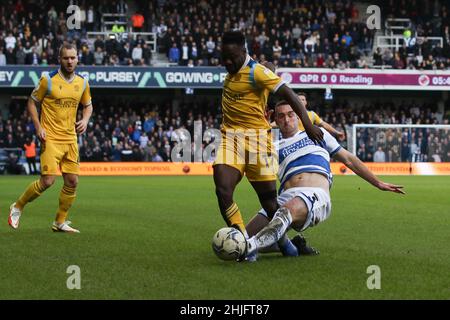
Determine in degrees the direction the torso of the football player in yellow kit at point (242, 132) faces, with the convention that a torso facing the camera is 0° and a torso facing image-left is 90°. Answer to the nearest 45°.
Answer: approximately 45°

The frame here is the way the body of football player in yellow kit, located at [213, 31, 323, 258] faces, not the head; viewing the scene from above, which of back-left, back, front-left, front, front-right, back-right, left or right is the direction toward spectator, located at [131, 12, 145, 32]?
back-right

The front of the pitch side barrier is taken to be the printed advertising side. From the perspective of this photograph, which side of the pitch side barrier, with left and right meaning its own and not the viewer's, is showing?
front

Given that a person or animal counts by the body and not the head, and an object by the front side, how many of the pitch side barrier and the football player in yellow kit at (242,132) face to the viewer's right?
0

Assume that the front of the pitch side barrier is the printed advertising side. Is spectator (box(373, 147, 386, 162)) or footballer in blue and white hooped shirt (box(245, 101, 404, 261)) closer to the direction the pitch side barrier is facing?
the footballer in blue and white hooped shirt

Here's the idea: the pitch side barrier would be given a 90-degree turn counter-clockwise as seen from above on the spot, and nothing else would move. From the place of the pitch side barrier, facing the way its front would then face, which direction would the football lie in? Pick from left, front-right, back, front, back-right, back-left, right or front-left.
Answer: right

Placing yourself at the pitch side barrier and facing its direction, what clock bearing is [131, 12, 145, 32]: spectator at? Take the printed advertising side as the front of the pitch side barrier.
The spectator is roughly at 5 o'clock from the pitch side barrier.

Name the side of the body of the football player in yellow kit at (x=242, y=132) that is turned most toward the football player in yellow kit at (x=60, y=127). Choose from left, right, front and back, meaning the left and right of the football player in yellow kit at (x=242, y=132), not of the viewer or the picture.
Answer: right

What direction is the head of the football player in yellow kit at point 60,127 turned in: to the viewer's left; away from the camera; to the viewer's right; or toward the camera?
toward the camera

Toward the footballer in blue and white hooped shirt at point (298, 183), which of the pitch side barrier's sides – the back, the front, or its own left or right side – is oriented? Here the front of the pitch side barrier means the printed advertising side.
front
